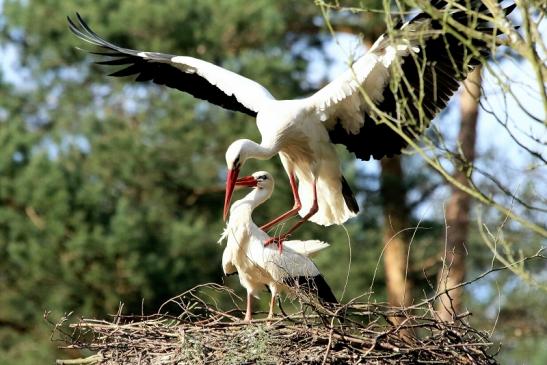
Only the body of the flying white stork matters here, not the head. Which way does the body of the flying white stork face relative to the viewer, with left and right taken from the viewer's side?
facing the viewer and to the left of the viewer

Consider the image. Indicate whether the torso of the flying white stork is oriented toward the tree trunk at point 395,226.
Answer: no

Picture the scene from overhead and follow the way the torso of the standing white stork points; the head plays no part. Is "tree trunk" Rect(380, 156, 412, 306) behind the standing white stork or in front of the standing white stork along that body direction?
behind

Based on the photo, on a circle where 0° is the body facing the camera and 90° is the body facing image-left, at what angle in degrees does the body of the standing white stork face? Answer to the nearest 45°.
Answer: approximately 45°
